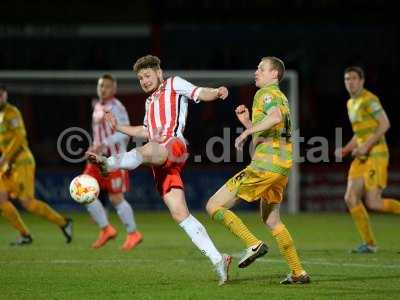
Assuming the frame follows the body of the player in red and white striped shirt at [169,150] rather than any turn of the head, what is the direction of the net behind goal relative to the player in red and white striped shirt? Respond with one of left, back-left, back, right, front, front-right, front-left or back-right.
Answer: back-right

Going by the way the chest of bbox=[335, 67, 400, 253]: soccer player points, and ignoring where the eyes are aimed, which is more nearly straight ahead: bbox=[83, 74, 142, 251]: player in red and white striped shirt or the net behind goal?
the player in red and white striped shirt

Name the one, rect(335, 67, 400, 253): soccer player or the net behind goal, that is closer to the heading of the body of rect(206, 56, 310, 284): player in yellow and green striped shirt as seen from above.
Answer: the net behind goal

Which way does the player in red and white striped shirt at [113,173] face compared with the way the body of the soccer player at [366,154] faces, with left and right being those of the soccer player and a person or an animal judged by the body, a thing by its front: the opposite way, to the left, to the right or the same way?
the same way

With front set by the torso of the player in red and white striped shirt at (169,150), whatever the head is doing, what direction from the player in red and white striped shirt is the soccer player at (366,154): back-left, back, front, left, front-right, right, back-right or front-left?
back

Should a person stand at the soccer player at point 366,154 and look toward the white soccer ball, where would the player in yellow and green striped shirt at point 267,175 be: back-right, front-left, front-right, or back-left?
front-left

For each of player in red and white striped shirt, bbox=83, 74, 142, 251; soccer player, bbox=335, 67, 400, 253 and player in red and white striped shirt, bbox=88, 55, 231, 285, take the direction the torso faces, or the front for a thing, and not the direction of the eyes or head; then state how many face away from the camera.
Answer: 0

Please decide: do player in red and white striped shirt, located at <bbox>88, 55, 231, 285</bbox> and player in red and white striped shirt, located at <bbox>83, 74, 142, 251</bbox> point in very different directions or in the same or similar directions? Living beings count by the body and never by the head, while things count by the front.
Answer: same or similar directions

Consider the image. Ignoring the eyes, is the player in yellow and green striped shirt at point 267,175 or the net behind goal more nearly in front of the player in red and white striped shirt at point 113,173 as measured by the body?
the player in yellow and green striped shirt

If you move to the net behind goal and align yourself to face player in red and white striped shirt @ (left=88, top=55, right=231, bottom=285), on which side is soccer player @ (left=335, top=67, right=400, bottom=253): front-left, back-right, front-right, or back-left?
front-left

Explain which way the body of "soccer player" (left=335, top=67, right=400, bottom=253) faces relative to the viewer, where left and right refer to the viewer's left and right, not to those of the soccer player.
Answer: facing the viewer and to the left of the viewer

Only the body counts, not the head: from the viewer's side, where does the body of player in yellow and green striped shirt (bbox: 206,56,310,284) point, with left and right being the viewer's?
facing to the left of the viewer

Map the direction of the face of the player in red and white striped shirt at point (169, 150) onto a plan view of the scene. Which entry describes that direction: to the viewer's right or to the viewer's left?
to the viewer's left

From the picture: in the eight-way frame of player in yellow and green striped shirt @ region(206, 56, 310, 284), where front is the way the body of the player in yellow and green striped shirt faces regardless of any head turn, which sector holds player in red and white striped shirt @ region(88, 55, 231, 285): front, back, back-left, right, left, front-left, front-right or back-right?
front

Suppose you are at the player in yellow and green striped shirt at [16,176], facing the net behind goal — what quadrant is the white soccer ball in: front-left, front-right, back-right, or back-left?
back-right

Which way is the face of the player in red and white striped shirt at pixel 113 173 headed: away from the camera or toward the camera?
toward the camera
